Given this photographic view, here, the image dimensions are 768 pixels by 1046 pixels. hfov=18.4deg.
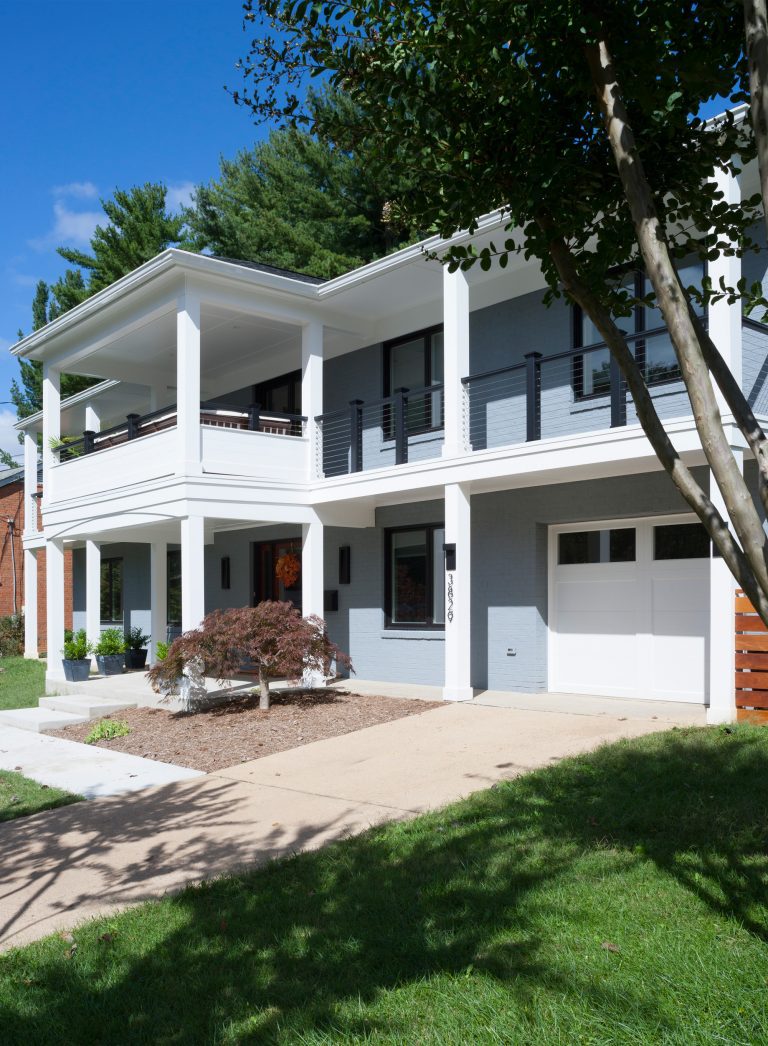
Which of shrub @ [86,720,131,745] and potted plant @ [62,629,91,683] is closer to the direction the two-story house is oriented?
the shrub

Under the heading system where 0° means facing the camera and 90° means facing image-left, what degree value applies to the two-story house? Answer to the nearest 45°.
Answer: approximately 45°

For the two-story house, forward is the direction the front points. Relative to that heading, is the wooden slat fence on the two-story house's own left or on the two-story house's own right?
on the two-story house's own left

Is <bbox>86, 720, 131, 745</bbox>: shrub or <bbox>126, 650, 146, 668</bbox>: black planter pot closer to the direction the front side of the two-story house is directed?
the shrub

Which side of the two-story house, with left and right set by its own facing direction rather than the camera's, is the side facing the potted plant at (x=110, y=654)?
right
